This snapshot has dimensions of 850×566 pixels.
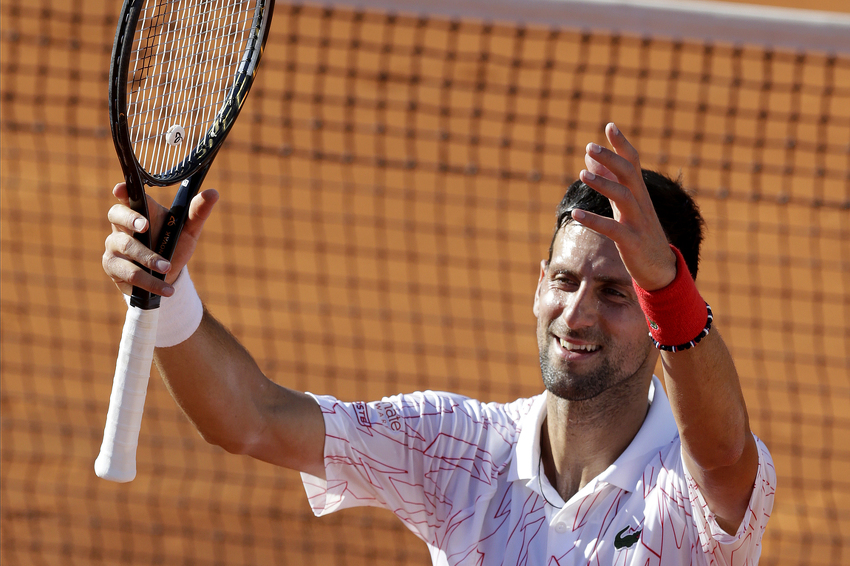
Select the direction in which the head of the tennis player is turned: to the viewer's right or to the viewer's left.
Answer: to the viewer's left

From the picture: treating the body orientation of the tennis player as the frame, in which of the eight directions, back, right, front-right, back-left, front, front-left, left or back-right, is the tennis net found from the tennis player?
back

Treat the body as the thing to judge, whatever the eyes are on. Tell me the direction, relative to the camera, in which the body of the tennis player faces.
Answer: toward the camera
